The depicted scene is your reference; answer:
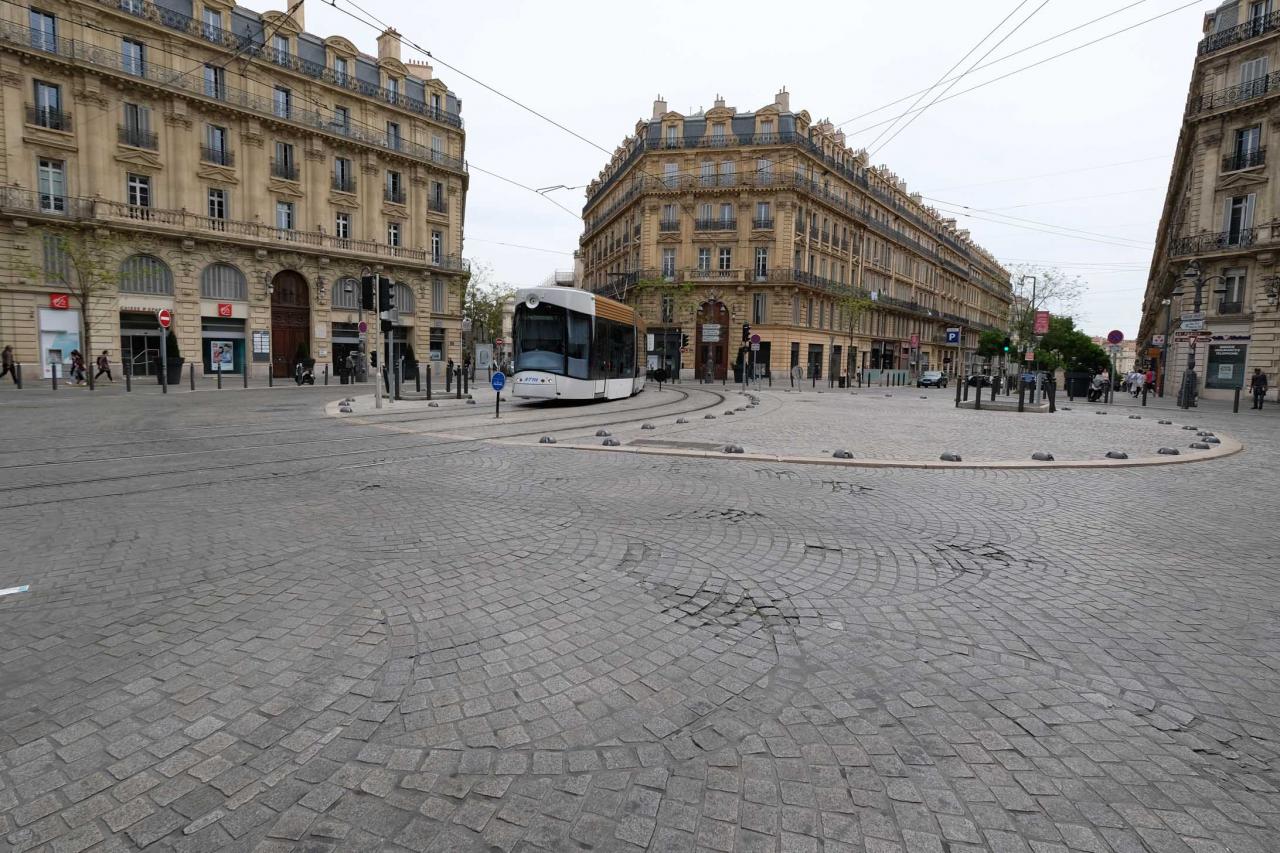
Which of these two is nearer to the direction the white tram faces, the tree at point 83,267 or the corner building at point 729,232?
the tree

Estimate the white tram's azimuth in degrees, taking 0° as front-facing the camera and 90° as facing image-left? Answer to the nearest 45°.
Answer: approximately 45°

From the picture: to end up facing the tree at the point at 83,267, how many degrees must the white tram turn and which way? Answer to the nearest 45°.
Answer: approximately 90° to its right

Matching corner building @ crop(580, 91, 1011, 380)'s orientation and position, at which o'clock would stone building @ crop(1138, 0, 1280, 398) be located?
The stone building is roughly at 10 o'clock from the corner building.

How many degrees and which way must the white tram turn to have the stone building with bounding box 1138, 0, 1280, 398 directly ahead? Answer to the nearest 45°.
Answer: approximately 135° to its left

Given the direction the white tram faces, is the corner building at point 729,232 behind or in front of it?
behind

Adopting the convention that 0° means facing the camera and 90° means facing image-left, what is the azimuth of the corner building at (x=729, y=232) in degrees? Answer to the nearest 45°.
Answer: approximately 0°
